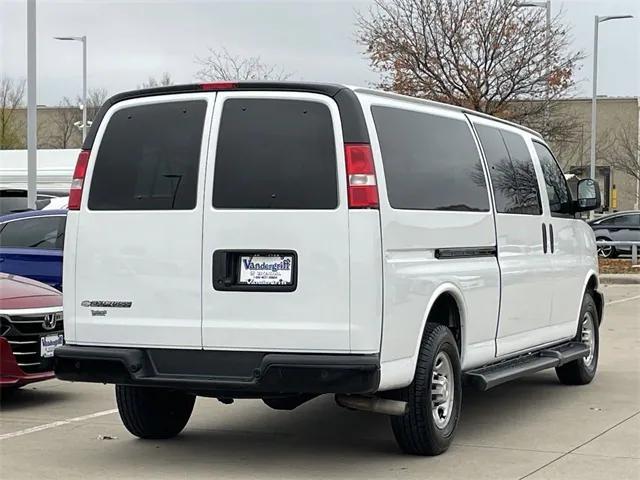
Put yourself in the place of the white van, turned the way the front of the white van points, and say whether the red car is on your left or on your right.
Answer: on your left

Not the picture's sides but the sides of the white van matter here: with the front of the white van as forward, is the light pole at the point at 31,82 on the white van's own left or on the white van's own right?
on the white van's own left

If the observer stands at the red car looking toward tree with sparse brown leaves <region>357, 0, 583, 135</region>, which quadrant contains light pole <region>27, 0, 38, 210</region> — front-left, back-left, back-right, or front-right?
front-left

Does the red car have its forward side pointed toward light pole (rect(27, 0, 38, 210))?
no

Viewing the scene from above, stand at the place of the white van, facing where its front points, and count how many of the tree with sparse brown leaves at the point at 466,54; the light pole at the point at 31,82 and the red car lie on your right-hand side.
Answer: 0

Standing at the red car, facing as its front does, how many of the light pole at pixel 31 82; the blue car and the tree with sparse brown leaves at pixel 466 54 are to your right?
0

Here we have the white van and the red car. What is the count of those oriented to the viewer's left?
0

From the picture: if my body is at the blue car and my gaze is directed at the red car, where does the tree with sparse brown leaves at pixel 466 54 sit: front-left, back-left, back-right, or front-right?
back-left

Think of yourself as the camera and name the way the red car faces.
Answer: facing the viewer and to the right of the viewer

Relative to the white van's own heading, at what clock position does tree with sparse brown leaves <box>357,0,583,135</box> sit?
The tree with sparse brown leaves is roughly at 11 o'clock from the white van.

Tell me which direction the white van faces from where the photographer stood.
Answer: facing away from the viewer and to the right of the viewer
